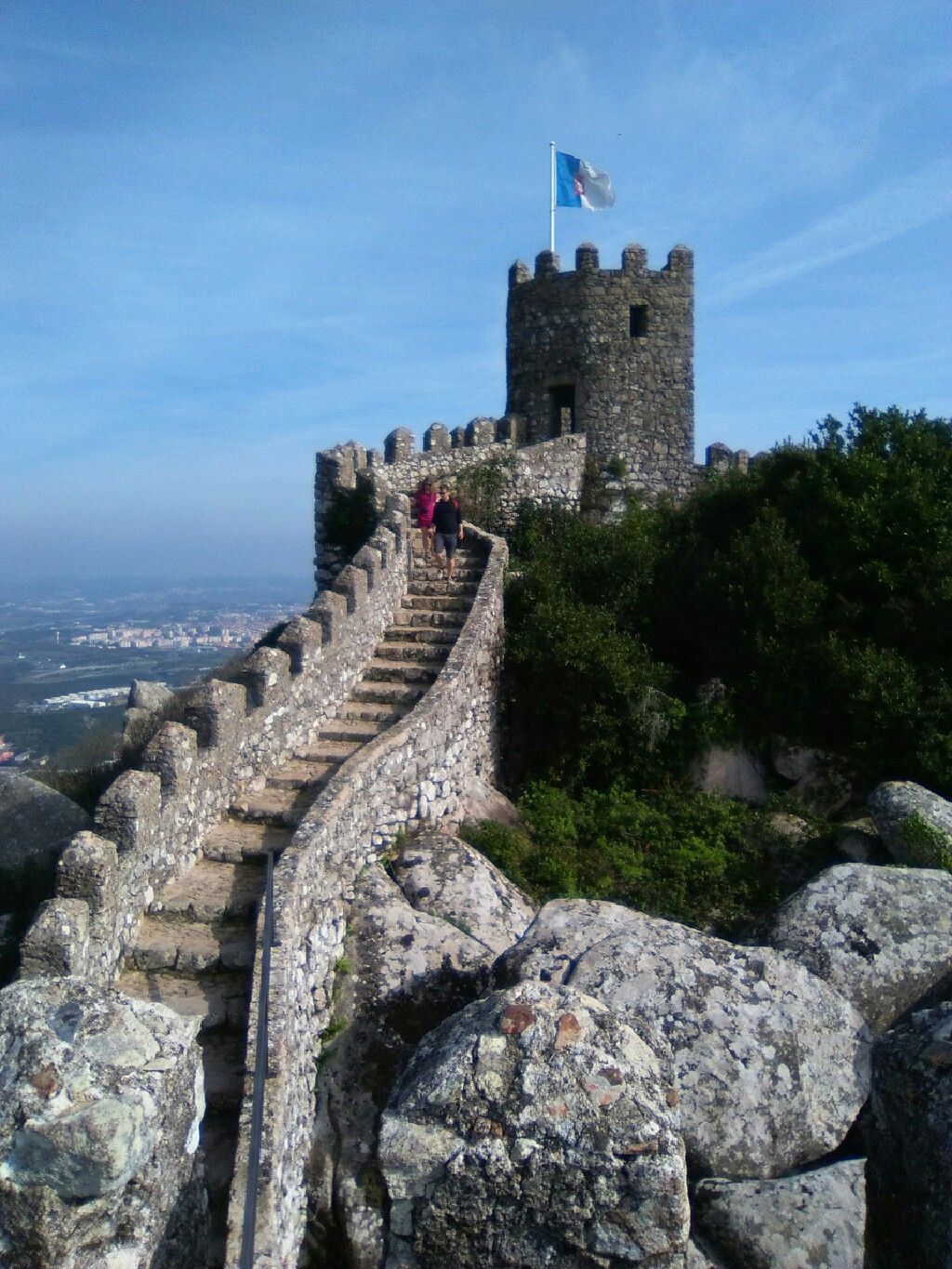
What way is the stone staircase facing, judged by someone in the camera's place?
facing the viewer

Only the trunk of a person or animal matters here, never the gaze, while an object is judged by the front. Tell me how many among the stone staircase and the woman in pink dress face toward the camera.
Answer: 2

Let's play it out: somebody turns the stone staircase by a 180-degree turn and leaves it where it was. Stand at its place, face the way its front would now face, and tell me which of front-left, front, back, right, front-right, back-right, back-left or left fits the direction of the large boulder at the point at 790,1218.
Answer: back-right

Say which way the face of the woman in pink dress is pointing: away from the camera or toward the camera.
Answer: toward the camera

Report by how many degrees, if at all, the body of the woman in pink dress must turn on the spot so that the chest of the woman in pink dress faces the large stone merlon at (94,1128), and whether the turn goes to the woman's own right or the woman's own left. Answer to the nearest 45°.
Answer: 0° — they already face it

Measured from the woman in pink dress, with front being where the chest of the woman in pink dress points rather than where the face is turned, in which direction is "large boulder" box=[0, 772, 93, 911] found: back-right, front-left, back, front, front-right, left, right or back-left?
front-right

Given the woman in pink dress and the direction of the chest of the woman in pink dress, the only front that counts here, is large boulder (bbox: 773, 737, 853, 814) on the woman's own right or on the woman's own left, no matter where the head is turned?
on the woman's own left

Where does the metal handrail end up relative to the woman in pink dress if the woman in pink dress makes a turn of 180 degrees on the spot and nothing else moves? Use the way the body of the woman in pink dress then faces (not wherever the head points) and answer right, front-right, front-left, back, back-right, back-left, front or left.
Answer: back

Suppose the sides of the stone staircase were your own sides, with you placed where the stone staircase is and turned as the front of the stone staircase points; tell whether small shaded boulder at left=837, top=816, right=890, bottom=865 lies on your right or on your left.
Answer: on your left

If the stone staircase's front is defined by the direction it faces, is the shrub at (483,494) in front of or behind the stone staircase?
behind

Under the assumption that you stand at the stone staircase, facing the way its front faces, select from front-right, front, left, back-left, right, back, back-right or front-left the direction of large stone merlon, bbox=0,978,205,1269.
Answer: front

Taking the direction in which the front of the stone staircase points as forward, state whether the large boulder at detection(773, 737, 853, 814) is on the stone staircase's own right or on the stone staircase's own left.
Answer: on the stone staircase's own left

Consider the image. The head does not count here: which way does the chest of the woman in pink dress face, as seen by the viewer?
toward the camera

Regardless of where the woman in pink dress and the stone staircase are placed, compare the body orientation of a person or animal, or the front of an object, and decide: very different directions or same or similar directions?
same or similar directions
